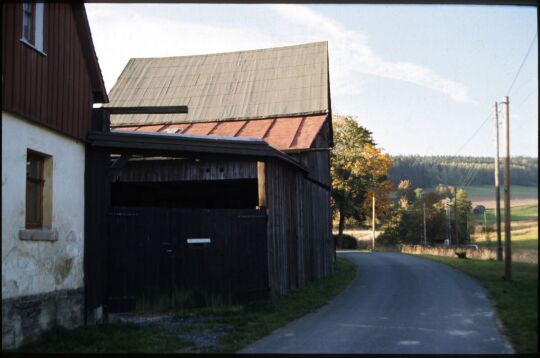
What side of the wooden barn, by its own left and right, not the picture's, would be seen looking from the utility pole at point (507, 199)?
left

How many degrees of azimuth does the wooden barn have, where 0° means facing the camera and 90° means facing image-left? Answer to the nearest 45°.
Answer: approximately 0°
